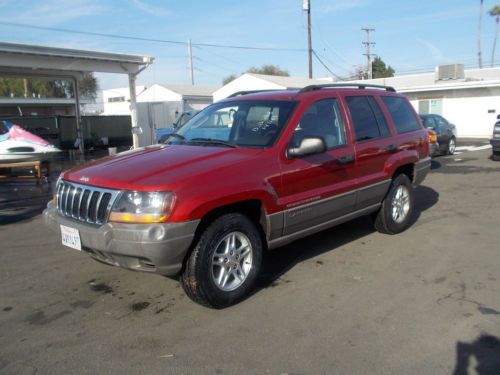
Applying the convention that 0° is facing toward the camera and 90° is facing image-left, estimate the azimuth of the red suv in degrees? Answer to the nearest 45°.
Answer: approximately 45°

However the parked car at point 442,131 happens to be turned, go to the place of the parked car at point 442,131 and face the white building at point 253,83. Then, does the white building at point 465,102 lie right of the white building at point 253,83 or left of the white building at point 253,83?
right

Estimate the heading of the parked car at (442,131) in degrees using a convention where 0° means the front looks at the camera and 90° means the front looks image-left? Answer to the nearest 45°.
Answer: approximately 45°

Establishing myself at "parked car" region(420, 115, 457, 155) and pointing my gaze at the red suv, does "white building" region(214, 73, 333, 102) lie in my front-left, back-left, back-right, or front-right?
back-right

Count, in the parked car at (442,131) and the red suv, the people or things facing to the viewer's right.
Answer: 0

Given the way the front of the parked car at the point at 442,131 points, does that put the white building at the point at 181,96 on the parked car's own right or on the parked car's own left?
on the parked car's own right

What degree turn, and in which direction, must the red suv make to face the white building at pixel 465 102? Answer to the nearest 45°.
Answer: approximately 180°
